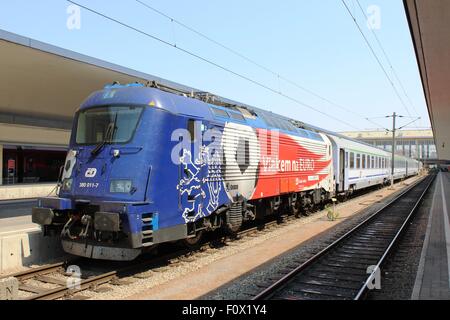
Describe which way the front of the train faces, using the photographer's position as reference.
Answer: facing the viewer and to the left of the viewer

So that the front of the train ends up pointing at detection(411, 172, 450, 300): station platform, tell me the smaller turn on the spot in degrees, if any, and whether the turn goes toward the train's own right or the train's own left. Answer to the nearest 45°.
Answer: approximately 135° to the train's own left

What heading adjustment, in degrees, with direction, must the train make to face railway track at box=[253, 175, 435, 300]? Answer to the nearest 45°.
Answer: approximately 135° to its left
